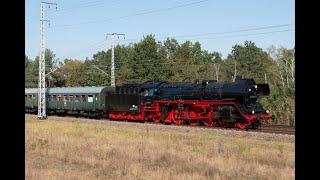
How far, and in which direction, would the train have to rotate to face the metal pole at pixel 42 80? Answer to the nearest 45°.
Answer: approximately 180°
